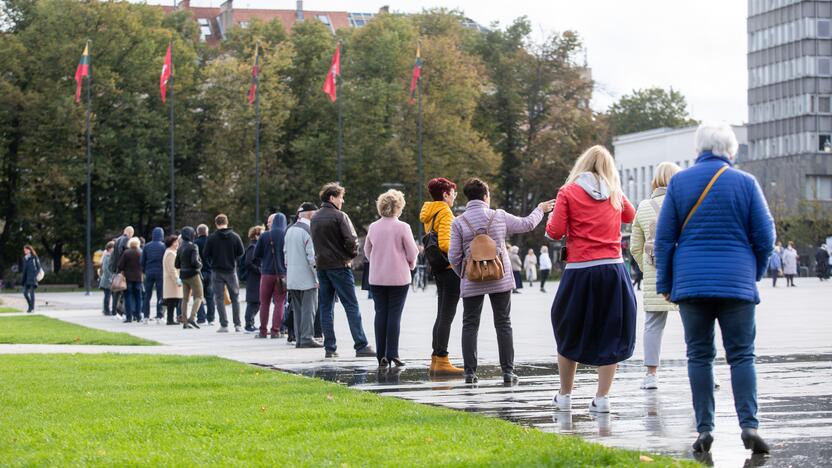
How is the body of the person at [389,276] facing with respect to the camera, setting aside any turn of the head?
away from the camera

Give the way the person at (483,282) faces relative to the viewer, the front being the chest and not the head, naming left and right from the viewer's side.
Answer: facing away from the viewer

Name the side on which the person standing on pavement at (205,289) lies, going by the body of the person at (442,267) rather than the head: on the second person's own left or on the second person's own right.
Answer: on the second person's own left

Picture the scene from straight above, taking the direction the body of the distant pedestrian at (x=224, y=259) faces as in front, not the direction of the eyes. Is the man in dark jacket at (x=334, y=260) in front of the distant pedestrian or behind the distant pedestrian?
behind

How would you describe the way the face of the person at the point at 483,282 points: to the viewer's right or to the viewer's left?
to the viewer's right

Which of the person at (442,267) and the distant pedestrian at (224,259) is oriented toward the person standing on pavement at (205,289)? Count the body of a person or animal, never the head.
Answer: the distant pedestrian

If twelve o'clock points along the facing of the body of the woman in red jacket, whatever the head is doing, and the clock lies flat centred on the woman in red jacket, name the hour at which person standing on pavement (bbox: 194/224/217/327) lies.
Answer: The person standing on pavement is roughly at 11 o'clock from the woman in red jacket.

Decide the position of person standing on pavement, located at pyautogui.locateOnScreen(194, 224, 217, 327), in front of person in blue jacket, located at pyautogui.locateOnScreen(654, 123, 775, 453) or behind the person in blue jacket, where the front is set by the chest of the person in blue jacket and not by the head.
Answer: in front

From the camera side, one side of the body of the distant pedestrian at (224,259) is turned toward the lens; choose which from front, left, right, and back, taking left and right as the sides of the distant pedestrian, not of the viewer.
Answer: back

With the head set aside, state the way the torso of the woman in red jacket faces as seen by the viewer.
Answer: away from the camera

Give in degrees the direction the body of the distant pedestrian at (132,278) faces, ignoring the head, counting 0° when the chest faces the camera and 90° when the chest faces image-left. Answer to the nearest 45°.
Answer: approximately 180°
